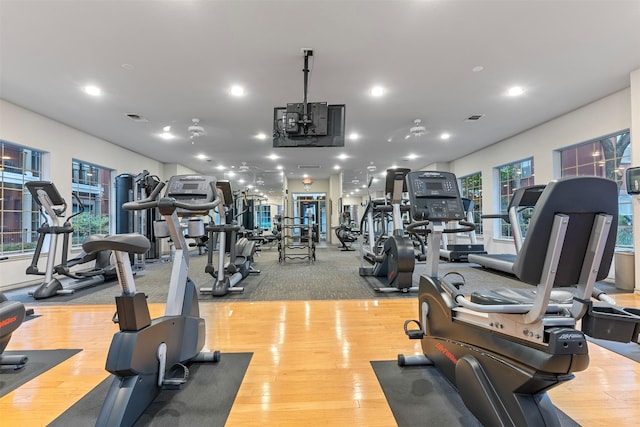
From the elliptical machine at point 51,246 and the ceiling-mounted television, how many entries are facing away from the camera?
1

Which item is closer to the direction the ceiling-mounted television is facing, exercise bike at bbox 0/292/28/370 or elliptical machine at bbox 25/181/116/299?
the elliptical machine

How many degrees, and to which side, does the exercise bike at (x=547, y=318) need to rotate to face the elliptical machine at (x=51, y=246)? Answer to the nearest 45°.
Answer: approximately 45° to its left

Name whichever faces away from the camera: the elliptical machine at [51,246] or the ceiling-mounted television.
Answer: the ceiling-mounted television

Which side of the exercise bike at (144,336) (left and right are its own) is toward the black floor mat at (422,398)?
right

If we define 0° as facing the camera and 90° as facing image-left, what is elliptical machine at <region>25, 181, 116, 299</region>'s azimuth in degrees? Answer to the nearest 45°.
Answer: approximately 45°

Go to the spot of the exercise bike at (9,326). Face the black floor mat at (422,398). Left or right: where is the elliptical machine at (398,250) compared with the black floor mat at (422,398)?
left

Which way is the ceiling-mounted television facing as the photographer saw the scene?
facing away from the viewer

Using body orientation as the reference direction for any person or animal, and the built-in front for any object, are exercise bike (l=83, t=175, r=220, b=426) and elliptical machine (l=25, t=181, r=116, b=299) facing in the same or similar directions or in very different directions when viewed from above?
very different directions
